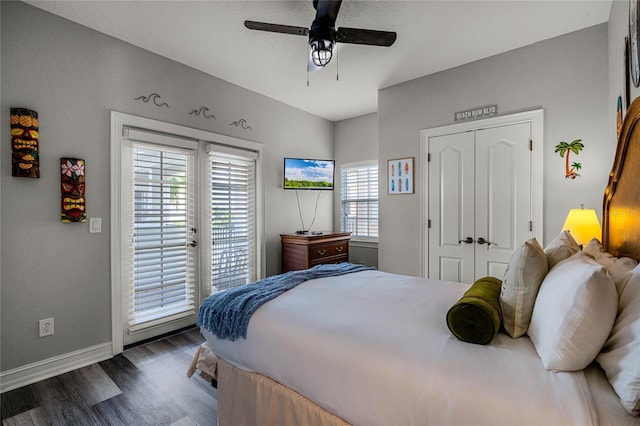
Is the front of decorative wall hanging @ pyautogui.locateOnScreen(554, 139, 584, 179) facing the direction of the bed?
yes

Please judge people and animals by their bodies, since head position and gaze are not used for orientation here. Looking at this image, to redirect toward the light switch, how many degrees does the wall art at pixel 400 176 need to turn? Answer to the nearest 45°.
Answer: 0° — it already faces it

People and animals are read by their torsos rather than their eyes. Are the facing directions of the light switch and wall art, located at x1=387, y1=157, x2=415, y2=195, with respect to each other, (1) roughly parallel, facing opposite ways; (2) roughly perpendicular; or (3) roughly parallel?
roughly perpendicular

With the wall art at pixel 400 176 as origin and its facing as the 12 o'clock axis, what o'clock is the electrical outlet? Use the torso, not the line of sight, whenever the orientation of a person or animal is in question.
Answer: The electrical outlet is roughly at 12 o'clock from the wall art.

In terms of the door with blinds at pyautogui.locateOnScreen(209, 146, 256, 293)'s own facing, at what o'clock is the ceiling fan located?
The ceiling fan is roughly at 1 o'clock from the door with blinds.

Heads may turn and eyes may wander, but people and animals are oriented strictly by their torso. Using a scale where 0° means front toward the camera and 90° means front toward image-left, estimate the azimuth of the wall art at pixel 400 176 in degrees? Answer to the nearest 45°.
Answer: approximately 45°

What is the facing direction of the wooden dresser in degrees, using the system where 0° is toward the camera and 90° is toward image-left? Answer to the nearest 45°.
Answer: approximately 315°

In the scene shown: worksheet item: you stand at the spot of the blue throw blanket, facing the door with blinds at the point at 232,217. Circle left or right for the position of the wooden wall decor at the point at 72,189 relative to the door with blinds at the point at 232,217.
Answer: left

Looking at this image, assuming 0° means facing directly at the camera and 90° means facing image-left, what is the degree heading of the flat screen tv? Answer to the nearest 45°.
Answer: approximately 0°

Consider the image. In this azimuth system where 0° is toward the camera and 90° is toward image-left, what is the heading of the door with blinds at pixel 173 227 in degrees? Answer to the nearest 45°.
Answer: approximately 315°

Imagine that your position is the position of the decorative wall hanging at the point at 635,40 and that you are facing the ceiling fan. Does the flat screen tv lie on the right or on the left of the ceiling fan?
right

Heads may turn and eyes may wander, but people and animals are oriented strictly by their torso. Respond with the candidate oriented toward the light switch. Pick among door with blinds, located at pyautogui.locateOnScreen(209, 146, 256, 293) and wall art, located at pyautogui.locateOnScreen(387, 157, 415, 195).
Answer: the wall art

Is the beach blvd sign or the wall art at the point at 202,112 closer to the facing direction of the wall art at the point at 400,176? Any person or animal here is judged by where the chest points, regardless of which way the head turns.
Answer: the wall art
